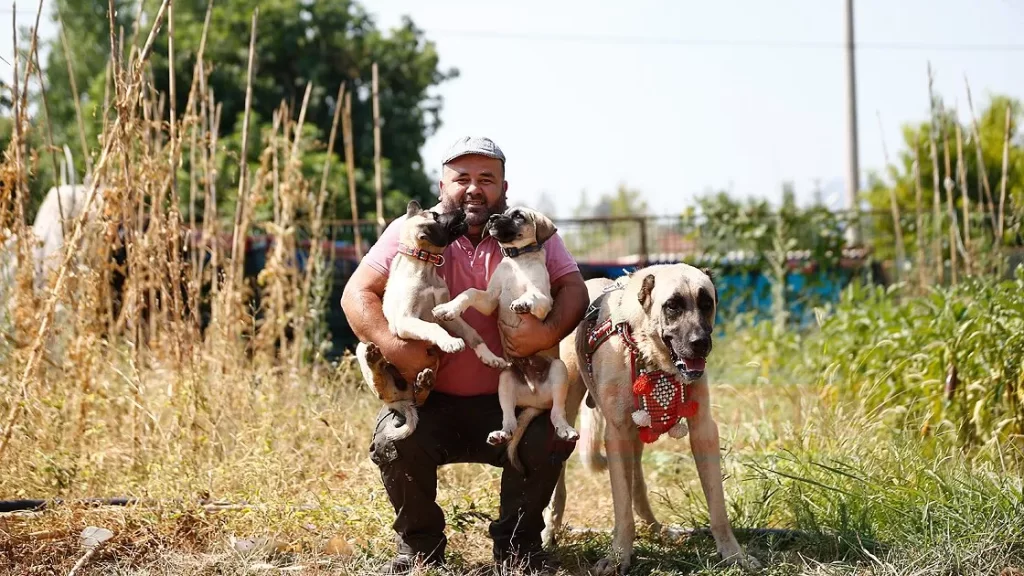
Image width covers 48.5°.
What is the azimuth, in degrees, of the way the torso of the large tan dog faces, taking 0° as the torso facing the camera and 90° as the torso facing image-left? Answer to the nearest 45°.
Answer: approximately 315°

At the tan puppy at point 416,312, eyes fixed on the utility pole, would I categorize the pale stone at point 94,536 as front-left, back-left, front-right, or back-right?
back-left

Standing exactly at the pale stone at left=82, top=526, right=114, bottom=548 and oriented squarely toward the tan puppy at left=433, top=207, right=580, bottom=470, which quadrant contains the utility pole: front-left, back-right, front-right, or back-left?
front-left

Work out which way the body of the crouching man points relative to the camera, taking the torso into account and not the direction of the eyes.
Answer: toward the camera

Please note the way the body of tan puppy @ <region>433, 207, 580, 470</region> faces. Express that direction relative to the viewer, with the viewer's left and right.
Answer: facing the viewer and to the left of the viewer

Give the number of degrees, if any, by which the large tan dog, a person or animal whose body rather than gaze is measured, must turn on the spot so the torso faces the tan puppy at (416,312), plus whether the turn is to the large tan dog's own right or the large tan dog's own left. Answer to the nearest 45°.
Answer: approximately 135° to the large tan dog's own right

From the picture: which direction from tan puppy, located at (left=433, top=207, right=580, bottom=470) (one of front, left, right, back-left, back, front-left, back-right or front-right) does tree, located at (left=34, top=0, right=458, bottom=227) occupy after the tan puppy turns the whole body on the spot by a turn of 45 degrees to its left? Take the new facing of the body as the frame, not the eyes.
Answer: back

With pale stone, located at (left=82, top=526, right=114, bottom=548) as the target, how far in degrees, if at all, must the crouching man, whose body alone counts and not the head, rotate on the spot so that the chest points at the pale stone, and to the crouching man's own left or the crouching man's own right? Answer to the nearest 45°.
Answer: approximately 90° to the crouching man's own right
